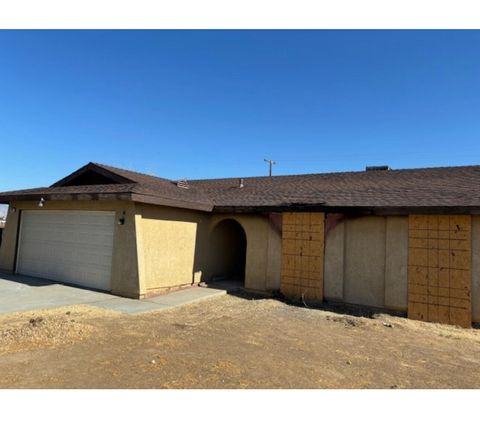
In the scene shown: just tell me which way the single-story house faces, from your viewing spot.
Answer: facing the viewer and to the left of the viewer
